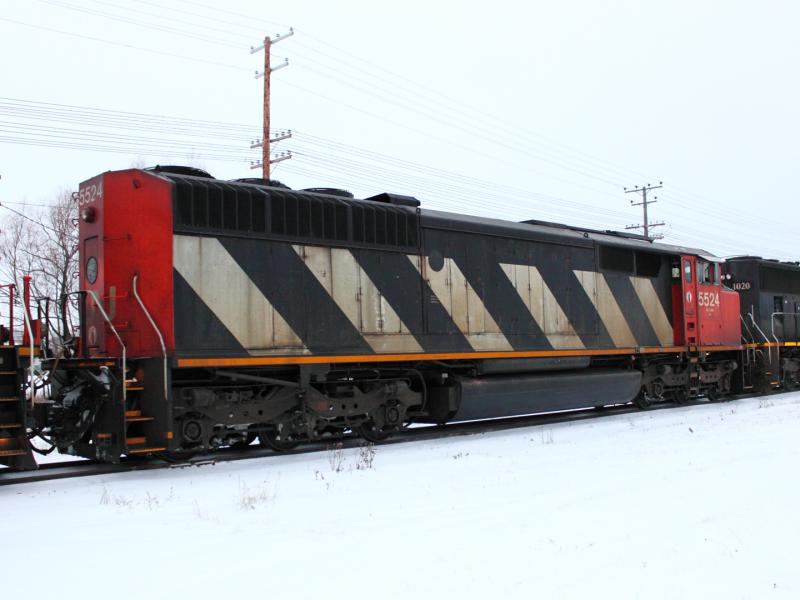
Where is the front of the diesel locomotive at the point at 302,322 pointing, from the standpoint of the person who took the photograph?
facing away from the viewer and to the right of the viewer
